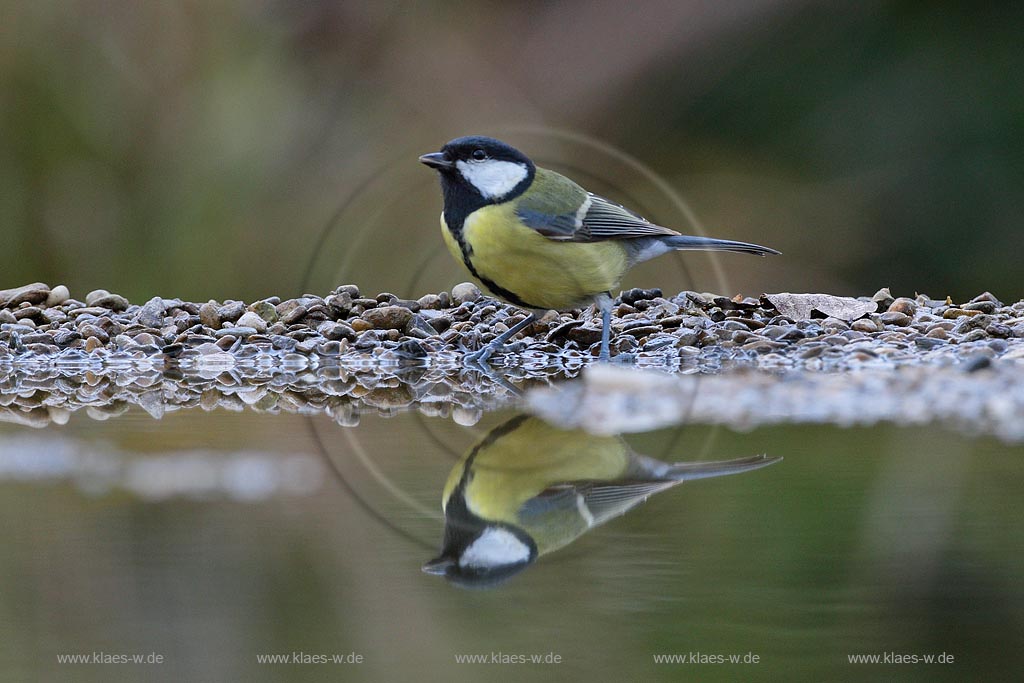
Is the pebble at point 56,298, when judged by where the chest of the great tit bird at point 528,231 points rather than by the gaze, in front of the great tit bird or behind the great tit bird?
in front

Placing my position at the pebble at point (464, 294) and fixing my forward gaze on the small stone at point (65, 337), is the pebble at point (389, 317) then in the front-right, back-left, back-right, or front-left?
front-left

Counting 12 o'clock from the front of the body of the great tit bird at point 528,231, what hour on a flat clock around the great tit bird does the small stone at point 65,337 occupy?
The small stone is roughly at 12 o'clock from the great tit bird.

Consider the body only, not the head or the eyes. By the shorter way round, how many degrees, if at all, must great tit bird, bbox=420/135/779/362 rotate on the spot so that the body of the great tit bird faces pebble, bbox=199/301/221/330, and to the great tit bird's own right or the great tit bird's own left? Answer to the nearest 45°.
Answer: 0° — it already faces it

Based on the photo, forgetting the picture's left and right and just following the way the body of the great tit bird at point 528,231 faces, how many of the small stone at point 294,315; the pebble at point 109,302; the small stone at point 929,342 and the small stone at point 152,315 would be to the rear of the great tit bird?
1

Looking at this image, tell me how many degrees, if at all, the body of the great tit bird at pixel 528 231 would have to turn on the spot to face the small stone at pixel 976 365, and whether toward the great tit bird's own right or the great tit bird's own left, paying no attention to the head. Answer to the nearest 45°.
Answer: approximately 135° to the great tit bird's own left

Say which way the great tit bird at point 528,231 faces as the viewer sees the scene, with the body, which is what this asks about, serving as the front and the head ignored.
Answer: to the viewer's left

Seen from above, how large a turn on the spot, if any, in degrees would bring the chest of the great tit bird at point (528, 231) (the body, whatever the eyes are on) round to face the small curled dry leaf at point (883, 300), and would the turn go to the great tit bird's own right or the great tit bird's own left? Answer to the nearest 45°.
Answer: approximately 135° to the great tit bird's own right

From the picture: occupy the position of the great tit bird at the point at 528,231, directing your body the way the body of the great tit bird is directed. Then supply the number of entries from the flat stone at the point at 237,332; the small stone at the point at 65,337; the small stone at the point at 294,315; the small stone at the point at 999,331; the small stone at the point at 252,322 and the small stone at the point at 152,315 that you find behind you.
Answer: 1

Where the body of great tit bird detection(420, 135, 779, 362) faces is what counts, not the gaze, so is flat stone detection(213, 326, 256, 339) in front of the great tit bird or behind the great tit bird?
in front

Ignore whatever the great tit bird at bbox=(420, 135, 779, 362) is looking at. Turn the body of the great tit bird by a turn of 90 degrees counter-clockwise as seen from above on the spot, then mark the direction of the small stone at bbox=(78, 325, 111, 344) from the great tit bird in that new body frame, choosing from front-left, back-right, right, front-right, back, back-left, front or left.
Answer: right

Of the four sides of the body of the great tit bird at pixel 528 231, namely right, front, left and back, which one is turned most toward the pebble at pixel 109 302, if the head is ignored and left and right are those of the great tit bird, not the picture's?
front

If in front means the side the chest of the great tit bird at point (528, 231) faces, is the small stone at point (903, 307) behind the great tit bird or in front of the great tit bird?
behind

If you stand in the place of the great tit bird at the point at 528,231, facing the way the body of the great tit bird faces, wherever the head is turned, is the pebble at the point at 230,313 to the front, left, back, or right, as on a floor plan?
front

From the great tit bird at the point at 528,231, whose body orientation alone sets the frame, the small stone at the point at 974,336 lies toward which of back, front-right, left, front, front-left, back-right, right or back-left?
back
